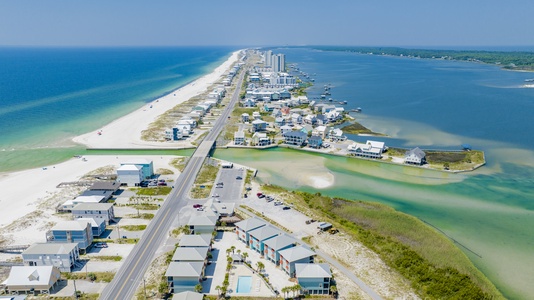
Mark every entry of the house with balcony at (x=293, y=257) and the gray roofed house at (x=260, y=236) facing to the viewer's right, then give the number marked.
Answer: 0

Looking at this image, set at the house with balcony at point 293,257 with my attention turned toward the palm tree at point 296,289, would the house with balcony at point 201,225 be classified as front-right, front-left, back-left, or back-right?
back-right

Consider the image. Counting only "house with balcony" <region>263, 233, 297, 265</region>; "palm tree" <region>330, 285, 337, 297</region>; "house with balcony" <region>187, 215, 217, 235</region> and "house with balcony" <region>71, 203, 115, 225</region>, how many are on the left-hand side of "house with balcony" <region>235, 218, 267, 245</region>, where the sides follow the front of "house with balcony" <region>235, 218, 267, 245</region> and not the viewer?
2

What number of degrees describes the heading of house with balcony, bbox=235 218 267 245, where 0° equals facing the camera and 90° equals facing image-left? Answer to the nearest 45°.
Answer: approximately 45°

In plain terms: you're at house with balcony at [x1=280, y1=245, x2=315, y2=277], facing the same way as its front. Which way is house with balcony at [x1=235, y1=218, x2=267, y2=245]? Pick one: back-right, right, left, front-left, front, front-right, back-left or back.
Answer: right

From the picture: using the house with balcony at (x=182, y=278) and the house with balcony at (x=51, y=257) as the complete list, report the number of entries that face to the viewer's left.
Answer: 1
